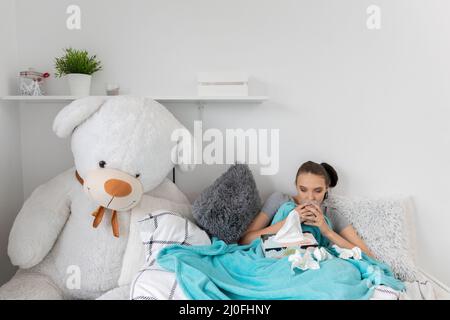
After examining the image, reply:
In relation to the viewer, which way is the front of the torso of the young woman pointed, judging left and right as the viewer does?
facing the viewer

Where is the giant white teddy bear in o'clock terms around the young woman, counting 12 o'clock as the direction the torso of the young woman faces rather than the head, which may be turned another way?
The giant white teddy bear is roughly at 2 o'clock from the young woman.

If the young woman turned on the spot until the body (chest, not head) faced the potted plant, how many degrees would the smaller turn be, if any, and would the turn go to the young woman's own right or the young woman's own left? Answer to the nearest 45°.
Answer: approximately 90° to the young woman's own right
